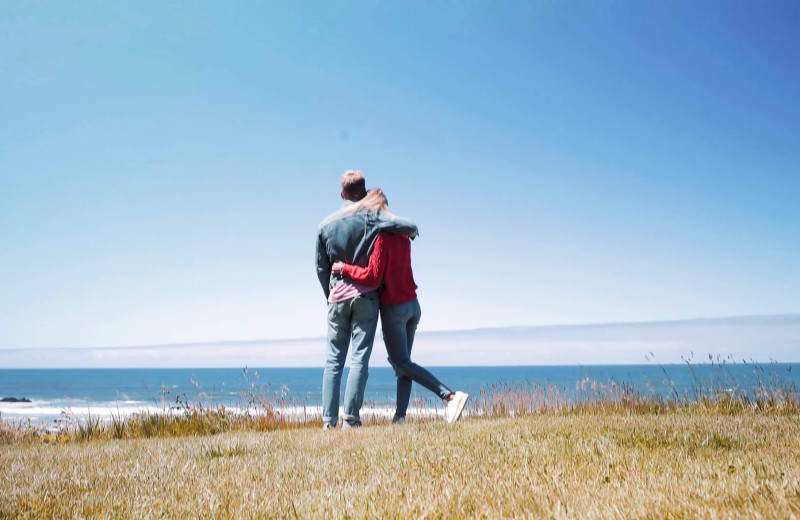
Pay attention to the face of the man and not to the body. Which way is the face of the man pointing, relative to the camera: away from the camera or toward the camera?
away from the camera

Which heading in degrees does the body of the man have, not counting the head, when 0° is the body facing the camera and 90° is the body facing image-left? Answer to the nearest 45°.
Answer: approximately 180°

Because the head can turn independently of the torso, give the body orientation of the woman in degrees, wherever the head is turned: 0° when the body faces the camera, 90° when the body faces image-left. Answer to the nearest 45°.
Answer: approximately 135°
